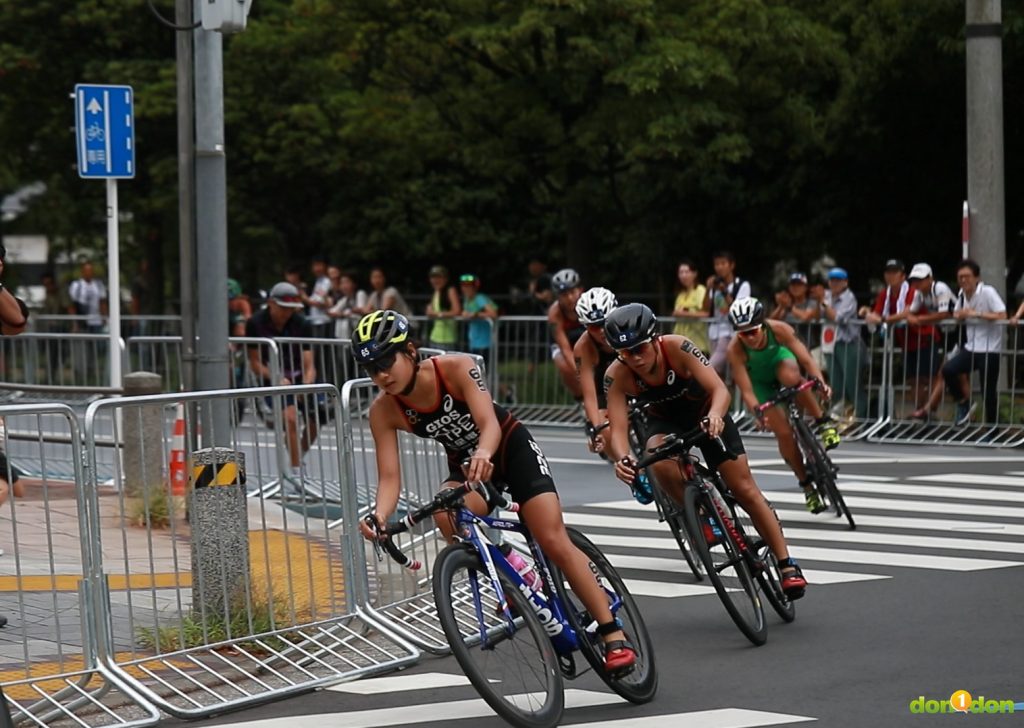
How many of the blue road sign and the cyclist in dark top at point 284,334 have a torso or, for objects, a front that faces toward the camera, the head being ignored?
2

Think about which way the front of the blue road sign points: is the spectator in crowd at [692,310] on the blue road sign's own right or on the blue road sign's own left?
on the blue road sign's own left

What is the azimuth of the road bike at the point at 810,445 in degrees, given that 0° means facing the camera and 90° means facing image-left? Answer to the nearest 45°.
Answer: approximately 0°

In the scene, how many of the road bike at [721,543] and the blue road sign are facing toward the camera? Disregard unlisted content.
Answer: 2

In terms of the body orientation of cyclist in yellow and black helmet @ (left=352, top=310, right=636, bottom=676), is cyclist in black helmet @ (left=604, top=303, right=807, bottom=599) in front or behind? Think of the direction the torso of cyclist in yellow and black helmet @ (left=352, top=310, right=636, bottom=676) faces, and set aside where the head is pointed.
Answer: behind

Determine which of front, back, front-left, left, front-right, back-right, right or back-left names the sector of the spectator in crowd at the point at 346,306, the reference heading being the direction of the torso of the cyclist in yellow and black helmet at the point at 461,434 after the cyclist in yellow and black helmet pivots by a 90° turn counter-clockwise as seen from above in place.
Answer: back-left
